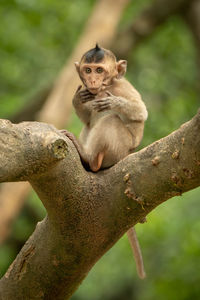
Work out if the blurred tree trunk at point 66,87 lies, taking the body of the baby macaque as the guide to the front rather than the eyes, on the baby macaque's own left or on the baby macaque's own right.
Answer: on the baby macaque's own right

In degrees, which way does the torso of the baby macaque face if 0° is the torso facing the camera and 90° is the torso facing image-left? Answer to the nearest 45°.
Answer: approximately 45°
